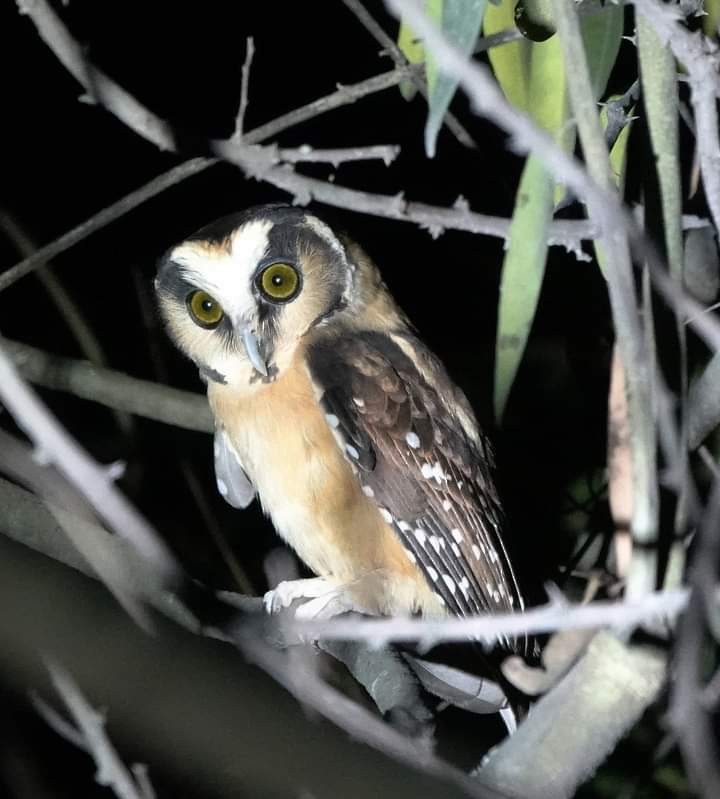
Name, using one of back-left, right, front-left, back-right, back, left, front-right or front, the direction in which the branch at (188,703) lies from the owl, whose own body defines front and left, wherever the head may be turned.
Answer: front-left

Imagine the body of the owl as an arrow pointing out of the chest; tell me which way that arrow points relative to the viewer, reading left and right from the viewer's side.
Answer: facing the viewer and to the left of the viewer
